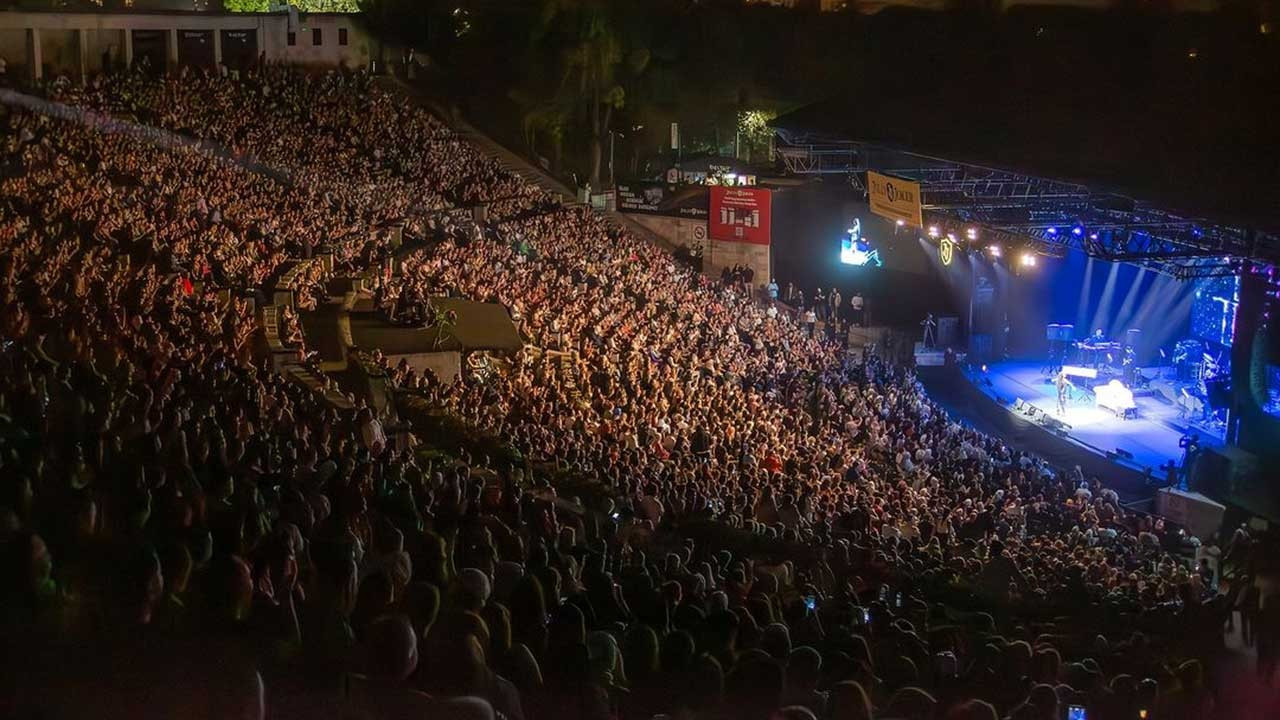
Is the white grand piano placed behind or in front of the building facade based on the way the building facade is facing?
in front

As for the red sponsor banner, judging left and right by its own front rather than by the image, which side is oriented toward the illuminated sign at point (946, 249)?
left

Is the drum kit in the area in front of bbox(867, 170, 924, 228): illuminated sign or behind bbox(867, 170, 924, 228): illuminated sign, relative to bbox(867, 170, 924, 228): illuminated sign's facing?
behind

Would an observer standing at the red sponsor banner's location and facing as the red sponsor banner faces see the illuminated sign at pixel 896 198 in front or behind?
in front

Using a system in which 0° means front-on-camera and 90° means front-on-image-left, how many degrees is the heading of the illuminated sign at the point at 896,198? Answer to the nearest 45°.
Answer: approximately 45°

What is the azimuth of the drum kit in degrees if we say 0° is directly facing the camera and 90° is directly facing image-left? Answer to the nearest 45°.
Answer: approximately 45°

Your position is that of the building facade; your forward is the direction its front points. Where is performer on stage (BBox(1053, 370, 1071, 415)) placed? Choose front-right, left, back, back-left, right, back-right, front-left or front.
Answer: front-left

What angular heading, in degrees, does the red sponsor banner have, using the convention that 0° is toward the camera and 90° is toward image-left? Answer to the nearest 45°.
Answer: approximately 0°

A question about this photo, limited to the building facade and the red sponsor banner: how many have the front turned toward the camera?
2
